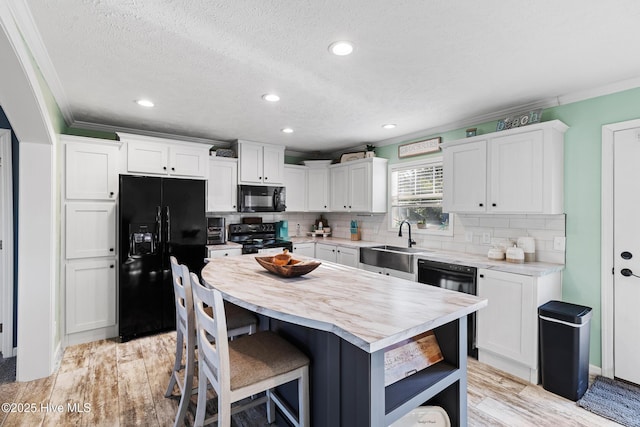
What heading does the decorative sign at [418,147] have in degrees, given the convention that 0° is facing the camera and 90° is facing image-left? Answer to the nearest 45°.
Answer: approximately 45°

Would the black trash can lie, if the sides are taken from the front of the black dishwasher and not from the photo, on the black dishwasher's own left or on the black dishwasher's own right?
on the black dishwasher's own left

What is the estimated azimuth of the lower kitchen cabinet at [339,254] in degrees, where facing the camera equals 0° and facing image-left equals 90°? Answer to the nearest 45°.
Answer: approximately 45°

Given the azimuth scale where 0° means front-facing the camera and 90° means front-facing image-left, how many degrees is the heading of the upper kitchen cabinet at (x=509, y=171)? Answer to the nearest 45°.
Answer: approximately 45°

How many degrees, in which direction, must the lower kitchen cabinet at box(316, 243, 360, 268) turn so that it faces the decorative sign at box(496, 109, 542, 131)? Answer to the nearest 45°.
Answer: approximately 90° to its left

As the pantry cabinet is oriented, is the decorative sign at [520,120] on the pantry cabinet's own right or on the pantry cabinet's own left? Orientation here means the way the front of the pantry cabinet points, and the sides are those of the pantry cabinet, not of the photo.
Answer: on the pantry cabinet's own left

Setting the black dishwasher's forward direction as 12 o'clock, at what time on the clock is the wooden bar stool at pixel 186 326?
The wooden bar stool is roughly at 12 o'clock from the black dishwasher.
